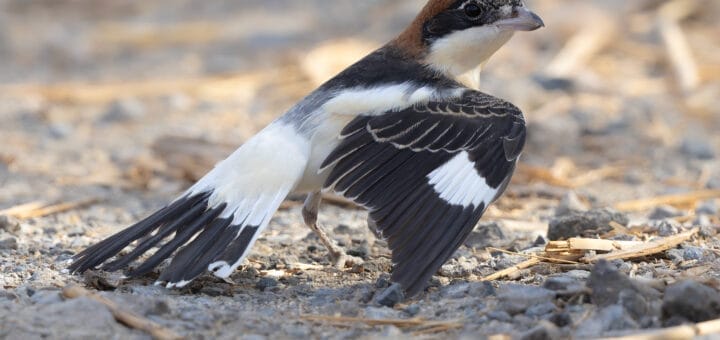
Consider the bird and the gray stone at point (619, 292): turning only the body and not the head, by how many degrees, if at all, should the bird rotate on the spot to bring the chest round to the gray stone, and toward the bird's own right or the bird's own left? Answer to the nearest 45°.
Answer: approximately 45° to the bird's own right

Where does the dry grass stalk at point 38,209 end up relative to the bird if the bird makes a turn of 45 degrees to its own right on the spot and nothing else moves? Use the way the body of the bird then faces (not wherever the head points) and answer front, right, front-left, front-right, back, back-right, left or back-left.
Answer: back

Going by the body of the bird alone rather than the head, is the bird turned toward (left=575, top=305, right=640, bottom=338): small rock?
no

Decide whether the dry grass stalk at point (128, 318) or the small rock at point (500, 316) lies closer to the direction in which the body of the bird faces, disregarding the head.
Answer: the small rock

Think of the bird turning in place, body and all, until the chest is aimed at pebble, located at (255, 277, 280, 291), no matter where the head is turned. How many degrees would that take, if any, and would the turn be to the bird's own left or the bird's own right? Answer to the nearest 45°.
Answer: approximately 180°

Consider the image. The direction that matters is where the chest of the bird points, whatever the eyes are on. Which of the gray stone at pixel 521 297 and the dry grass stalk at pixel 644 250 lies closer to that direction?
the dry grass stalk

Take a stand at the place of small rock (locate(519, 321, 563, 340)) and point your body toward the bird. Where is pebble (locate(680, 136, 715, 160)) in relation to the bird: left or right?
right

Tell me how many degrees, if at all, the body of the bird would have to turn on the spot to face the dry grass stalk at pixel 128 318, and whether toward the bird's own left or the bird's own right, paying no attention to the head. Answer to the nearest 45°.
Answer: approximately 135° to the bird's own right

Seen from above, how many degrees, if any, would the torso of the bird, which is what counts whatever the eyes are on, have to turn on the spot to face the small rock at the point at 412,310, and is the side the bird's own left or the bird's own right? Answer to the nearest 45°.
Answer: approximately 90° to the bird's own right

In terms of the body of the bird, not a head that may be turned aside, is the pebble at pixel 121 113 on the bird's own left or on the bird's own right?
on the bird's own left

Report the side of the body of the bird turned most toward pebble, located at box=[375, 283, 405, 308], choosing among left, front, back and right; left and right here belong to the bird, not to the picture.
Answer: right

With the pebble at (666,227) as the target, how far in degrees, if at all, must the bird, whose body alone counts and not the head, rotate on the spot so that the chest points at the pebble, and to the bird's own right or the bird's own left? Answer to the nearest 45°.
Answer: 0° — it already faces it

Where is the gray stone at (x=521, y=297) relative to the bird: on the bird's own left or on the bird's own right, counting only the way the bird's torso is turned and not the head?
on the bird's own right

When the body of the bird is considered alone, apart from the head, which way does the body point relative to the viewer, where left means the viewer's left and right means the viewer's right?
facing to the right of the viewer

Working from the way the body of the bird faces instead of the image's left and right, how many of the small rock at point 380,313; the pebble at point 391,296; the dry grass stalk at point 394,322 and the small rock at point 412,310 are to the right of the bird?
4

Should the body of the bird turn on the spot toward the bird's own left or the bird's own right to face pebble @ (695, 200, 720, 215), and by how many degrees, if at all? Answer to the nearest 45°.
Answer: approximately 45° to the bird's own left

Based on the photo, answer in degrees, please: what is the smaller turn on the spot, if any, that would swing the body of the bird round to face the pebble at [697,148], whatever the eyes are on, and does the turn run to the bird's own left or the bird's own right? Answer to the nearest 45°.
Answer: approximately 45° to the bird's own left

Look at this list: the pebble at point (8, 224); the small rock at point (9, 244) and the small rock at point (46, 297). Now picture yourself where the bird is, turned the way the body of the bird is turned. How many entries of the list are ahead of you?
0

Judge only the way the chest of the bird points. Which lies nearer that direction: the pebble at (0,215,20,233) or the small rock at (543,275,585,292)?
the small rock

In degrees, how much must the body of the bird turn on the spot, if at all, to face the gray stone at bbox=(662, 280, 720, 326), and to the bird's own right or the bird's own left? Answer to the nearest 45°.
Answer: approximately 45° to the bird's own right
